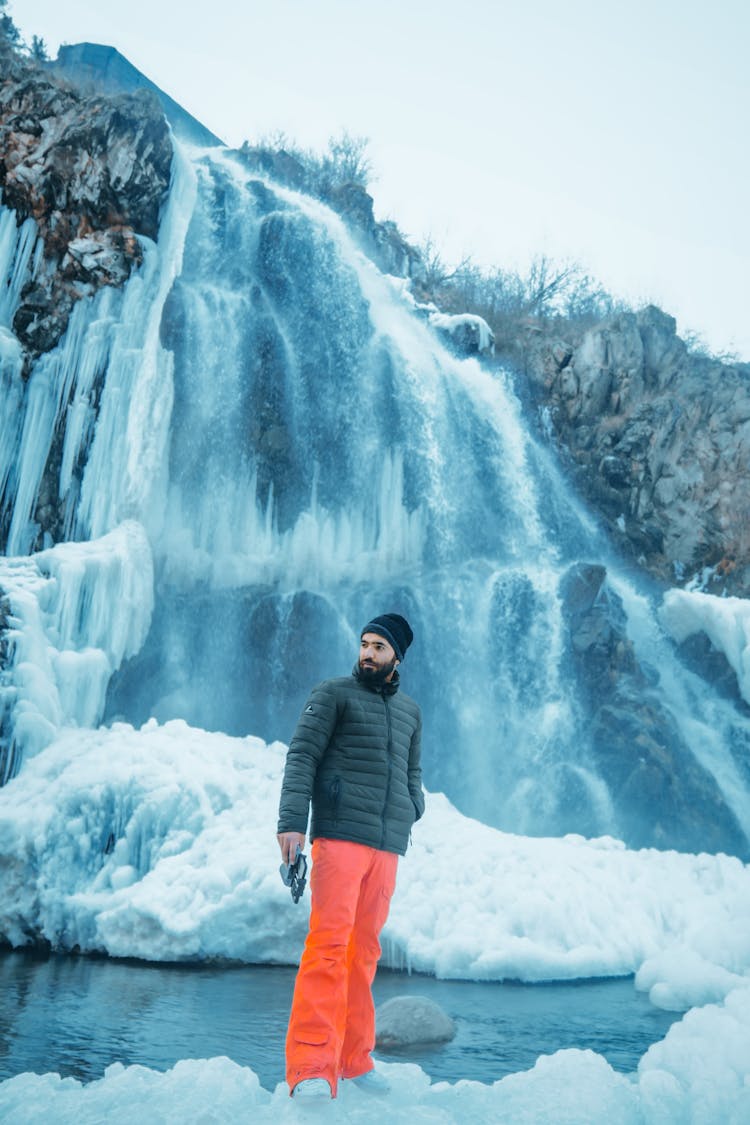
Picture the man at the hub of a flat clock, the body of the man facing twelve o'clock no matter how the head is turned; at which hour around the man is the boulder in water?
The boulder in water is roughly at 8 o'clock from the man.

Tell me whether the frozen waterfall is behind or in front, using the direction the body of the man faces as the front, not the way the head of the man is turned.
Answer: behind

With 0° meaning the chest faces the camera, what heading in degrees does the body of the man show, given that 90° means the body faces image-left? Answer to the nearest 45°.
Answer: approximately 315°

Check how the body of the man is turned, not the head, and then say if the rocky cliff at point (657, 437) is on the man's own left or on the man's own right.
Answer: on the man's own left
